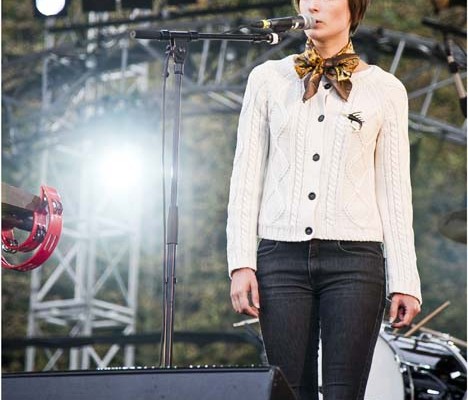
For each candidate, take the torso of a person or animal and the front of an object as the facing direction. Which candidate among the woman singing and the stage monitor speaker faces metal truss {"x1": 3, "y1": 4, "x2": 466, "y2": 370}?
the stage monitor speaker

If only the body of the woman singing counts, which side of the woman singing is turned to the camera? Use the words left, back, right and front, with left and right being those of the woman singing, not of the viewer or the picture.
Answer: front

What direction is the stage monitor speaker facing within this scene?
away from the camera

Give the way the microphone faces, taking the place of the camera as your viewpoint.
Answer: facing to the right of the viewer

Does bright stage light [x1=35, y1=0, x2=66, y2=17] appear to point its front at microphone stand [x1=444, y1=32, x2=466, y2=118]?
no

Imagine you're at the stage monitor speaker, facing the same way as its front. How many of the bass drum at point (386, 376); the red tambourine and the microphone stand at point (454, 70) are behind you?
0

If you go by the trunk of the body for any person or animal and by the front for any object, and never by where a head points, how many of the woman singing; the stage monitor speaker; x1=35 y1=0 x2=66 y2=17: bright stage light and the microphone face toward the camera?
2

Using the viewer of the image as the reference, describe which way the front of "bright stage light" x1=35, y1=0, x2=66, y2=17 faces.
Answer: facing the viewer

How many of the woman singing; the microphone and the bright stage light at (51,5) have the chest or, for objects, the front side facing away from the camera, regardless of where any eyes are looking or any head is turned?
0

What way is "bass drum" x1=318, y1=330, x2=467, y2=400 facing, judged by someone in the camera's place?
facing the viewer and to the left of the viewer

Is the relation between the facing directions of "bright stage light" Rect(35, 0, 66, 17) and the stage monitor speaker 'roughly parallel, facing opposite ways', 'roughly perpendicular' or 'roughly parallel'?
roughly parallel, facing opposite ways

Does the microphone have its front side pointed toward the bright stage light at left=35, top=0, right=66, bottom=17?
no

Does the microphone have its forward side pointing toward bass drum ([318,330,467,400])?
no

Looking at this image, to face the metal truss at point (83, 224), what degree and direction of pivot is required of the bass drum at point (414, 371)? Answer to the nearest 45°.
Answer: approximately 90° to its right

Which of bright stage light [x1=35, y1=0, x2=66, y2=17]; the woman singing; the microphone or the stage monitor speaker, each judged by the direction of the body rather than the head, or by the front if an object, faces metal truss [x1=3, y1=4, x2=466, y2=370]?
the stage monitor speaker
